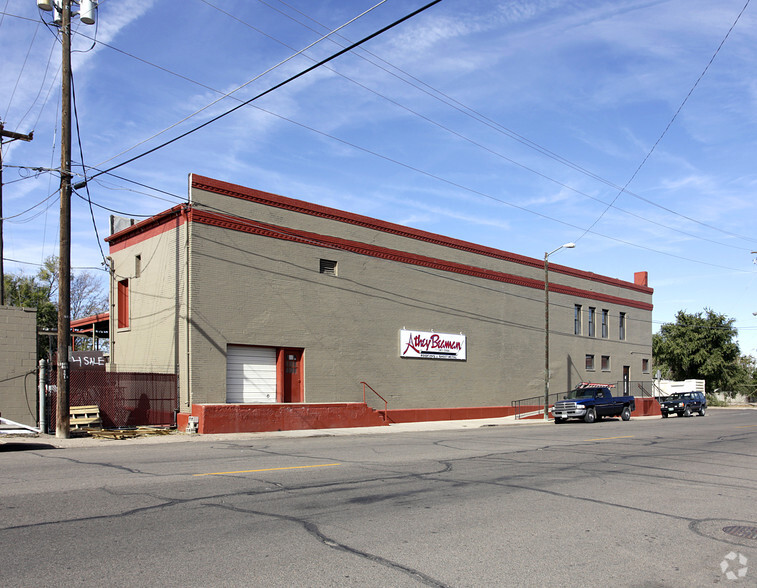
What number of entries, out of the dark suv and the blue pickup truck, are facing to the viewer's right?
0

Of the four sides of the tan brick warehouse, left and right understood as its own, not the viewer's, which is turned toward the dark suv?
left

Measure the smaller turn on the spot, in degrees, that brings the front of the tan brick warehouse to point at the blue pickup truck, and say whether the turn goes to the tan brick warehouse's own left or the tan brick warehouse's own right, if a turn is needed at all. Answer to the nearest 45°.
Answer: approximately 90° to the tan brick warehouse's own left

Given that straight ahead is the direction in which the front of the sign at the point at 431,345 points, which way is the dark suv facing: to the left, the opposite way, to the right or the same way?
to the right

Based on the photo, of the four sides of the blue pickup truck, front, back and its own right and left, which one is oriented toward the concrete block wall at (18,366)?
front

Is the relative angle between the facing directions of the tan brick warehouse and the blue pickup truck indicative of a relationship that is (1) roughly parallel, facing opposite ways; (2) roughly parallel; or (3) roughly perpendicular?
roughly perpendicular

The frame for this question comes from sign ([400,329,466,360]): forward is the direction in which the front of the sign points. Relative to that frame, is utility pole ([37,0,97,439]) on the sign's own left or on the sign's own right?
on the sign's own right

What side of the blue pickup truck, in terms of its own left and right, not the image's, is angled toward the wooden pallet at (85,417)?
front

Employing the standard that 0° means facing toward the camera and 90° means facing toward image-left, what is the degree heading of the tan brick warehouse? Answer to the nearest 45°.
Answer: approximately 315°

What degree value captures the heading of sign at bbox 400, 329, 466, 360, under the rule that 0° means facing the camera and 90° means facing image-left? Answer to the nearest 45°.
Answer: approximately 315°

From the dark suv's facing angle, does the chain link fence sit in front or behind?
in front

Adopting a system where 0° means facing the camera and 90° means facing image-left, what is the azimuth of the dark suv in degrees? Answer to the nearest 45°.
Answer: approximately 45°

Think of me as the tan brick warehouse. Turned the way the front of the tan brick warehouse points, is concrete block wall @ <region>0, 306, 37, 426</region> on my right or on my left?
on my right
